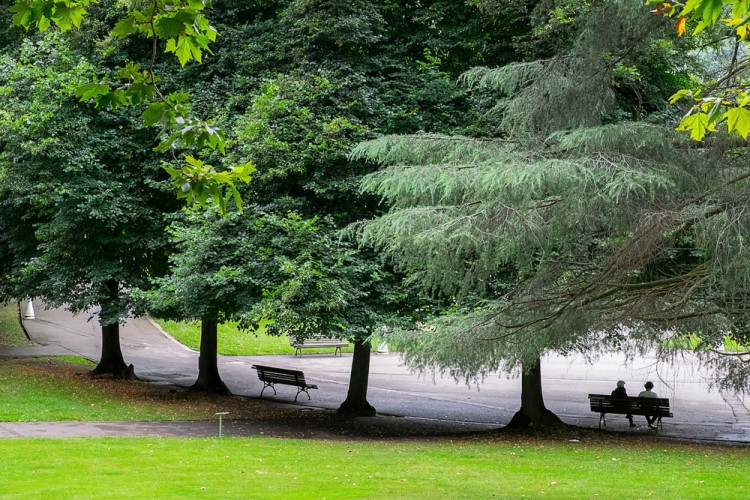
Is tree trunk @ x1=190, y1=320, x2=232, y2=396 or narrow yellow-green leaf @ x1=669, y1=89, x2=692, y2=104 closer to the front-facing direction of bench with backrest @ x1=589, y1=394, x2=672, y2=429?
the tree trunk

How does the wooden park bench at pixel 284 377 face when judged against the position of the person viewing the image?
facing away from the viewer and to the right of the viewer

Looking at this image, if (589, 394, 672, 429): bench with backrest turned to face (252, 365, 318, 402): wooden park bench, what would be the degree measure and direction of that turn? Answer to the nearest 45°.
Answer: approximately 90° to its left

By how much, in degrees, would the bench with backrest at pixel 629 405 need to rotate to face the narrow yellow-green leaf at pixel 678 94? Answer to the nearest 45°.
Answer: approximately 180°

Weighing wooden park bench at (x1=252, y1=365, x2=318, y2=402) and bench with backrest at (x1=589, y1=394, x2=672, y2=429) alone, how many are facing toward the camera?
0

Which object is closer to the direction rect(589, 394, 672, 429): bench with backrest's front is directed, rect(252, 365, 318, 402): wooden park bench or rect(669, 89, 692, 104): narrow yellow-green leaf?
the wooden park bench

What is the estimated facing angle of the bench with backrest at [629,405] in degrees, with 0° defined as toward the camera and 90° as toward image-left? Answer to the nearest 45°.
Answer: approximately 180°

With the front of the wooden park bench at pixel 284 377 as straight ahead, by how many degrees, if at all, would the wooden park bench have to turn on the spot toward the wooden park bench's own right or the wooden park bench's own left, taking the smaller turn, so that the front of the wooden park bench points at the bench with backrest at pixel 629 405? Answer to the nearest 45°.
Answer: approximately 90° to the wooden park bench's own right

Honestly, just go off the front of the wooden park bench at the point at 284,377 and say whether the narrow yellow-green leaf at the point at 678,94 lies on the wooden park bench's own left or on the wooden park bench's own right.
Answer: on the wooden park bench's own right

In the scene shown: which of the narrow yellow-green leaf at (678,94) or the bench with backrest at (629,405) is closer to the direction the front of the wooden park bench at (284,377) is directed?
the bench with backrest
